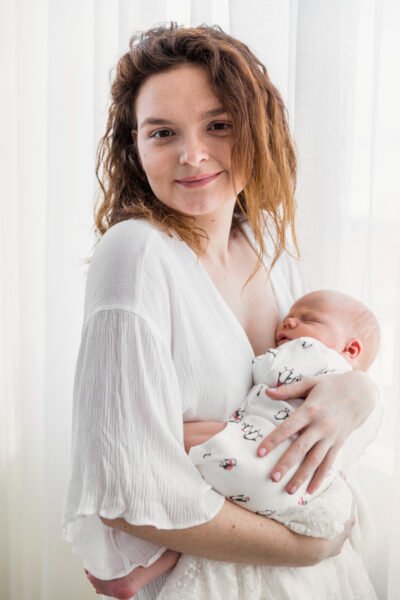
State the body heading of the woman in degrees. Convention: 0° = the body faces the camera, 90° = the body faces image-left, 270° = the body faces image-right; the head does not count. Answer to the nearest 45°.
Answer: approximately 315°
